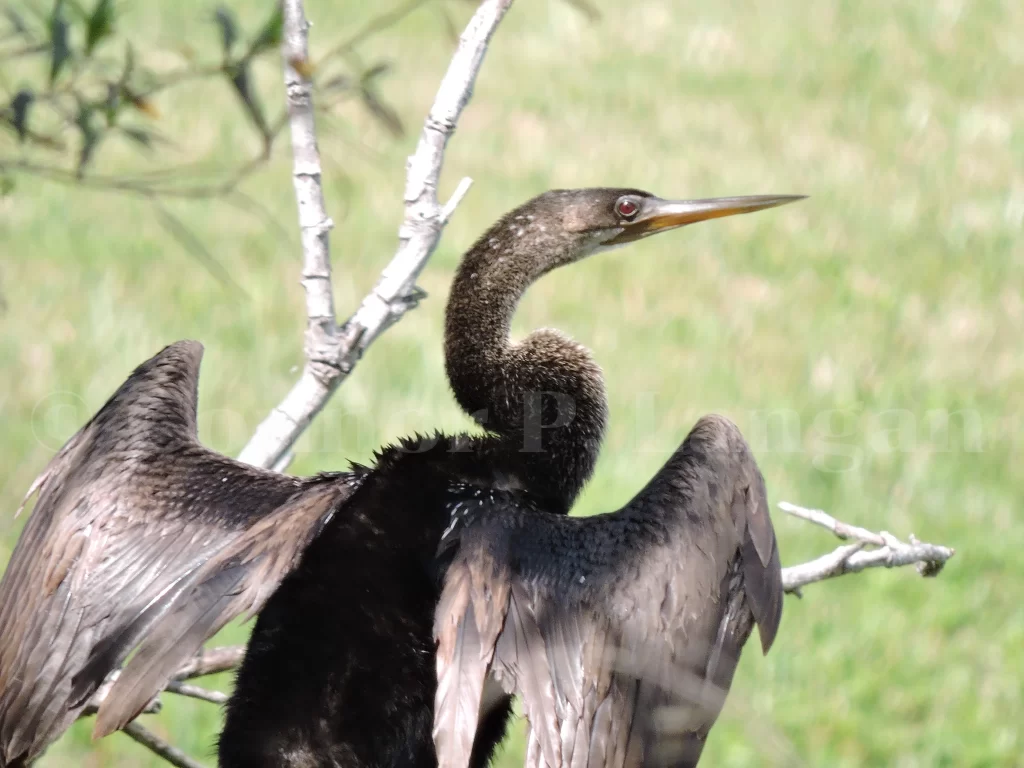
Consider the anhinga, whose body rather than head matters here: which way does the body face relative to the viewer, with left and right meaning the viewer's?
facing away from the viewer and to the right of the viewer
